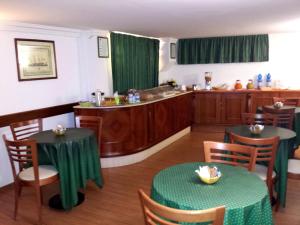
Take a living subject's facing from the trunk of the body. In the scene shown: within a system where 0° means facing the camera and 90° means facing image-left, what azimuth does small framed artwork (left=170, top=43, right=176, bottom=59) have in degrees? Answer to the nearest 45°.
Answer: approximately 0°

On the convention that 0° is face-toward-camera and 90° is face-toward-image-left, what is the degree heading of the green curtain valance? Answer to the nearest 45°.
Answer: approximately 0°

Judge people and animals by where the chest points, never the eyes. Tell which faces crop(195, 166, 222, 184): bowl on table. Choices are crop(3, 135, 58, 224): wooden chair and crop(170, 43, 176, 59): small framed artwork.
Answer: the small framed artwork

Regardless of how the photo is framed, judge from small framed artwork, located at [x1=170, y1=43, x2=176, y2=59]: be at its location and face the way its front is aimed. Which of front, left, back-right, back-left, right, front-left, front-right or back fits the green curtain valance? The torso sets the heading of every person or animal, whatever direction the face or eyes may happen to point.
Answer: left

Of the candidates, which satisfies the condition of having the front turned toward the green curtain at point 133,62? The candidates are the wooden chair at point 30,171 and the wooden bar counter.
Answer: the wooden chair

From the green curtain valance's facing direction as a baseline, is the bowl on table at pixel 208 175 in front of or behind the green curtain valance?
in front

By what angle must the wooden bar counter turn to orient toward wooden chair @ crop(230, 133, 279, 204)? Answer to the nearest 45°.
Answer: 0° — it already faces it

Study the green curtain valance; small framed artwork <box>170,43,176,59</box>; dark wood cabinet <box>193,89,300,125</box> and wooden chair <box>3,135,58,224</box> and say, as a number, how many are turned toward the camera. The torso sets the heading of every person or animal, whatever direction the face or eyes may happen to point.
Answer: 3

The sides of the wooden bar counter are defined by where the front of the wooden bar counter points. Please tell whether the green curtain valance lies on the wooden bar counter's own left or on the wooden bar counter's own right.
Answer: on the wooden bar counter's own left

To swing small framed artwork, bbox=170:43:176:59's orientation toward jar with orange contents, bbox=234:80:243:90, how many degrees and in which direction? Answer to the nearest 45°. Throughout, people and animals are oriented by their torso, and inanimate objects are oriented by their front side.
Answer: approximately 90° to its left
